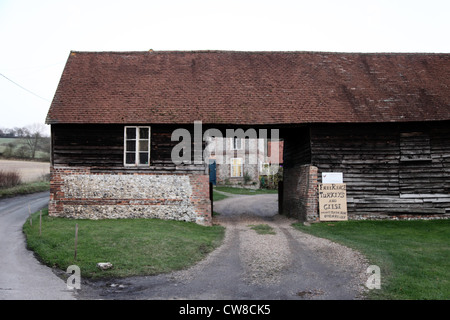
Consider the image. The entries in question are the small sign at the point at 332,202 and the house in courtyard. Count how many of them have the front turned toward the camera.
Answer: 2

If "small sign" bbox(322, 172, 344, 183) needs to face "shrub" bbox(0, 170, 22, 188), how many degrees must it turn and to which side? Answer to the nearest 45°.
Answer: approximately 90° to its right

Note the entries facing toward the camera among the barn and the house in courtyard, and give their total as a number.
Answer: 2

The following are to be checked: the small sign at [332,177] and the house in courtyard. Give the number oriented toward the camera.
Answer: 2

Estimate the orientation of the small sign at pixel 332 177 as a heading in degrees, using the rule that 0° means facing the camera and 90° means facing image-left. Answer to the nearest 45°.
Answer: approximately 0°

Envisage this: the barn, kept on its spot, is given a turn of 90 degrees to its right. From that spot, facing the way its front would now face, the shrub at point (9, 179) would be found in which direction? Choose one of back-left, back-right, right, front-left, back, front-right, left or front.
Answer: front-right

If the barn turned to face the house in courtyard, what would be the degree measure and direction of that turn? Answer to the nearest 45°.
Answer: approximately 180°

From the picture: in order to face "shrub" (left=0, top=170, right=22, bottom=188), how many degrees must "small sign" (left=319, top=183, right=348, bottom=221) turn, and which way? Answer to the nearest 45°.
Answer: approximately 90° to its right

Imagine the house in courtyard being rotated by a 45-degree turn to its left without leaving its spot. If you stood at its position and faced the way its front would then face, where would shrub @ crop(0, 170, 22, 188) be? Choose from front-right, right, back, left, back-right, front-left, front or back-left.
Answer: right
